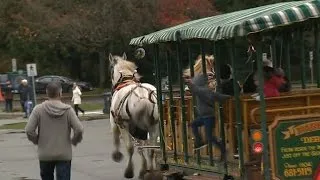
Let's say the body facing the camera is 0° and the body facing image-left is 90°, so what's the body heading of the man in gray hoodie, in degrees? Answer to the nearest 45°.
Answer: approximately 180°

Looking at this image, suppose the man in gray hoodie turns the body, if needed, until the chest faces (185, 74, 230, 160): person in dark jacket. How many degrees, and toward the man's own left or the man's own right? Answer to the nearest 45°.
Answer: approximately 90° to the man's own right

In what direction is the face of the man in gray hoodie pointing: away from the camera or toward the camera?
away from the camera

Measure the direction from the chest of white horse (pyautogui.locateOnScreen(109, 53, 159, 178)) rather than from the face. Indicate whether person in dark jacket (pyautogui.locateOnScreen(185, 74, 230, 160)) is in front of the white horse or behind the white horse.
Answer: behind

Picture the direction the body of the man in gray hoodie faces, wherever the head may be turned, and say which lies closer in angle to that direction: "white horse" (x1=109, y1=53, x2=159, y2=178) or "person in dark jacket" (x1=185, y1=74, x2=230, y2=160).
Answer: the white horse

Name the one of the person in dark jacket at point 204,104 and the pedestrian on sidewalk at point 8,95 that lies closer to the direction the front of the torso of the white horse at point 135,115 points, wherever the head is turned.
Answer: the pedestrian on sidewalk
